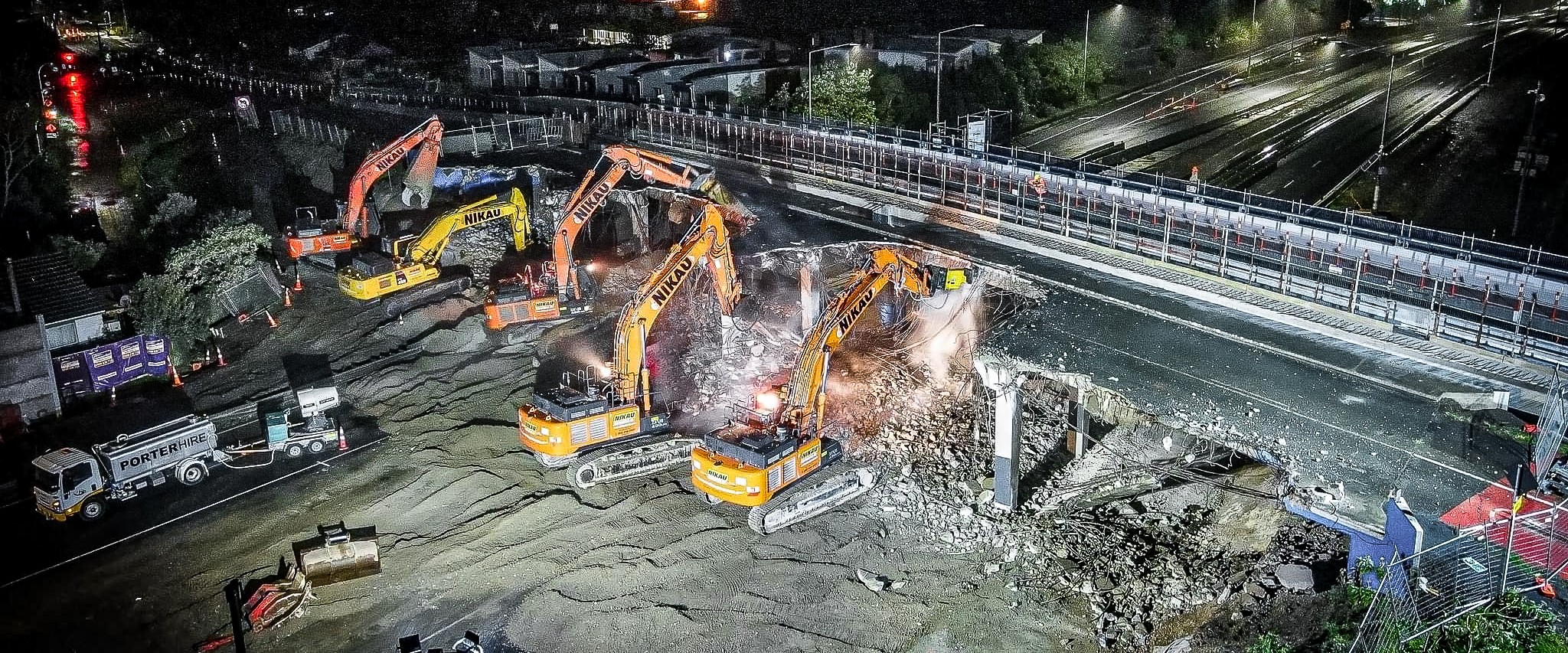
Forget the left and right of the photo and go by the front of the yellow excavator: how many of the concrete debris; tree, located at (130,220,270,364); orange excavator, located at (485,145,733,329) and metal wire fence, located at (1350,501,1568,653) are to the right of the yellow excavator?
3

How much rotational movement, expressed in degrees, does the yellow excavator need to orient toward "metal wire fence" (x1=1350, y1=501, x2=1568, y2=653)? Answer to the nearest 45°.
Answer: approximately 90° to its right

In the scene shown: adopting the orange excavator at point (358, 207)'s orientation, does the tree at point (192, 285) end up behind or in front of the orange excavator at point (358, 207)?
behind

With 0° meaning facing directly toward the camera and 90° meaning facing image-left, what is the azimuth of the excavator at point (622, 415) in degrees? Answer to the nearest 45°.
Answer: approximately 225°

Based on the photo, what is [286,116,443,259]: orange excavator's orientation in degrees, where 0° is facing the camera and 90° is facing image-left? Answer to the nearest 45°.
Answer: approximately 270°

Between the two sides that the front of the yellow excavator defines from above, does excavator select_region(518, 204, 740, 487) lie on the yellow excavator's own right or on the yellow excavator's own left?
on the yellow excavator's own right

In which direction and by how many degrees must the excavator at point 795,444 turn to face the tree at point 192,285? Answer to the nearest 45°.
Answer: approximately 90° to its left

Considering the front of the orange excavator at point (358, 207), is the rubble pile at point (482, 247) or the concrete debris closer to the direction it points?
the rubble pile

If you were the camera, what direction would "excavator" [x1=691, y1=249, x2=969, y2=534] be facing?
facing away from the viewer and to the right of the viewer

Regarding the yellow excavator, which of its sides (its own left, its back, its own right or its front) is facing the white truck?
back

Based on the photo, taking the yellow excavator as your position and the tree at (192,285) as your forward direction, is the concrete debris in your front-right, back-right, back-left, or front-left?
back-left

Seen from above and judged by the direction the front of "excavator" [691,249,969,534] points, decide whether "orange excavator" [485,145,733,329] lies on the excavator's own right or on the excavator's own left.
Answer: on the excavator's own left

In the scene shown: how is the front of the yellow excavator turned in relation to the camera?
facing away from the viewer and to the right of the viewer
